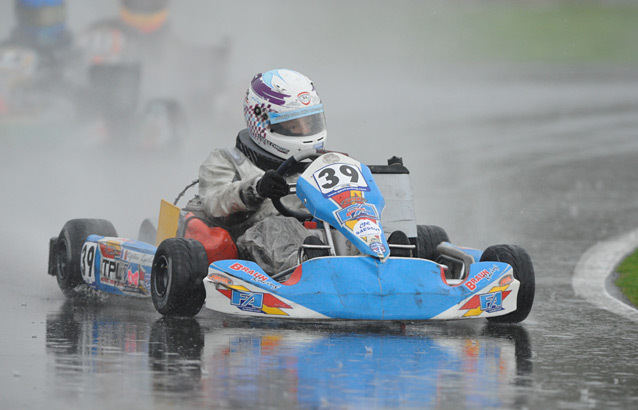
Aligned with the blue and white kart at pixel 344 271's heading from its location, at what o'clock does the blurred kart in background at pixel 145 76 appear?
The blurred kart in background is roughly at 7 o'clock from the blue and white kart.

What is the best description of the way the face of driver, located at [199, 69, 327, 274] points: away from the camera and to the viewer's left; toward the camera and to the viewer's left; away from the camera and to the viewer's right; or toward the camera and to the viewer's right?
toward the camera and to the viewer's right

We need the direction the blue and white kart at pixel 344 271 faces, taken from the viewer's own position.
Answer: facing the viewer and to the right of the viewer

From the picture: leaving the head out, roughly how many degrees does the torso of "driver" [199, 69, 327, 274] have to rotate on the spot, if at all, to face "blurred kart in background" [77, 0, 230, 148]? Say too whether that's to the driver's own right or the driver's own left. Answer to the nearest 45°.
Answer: approximately 135° to the driver's own left
